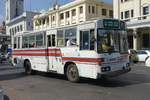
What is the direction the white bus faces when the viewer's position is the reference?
facing the viewer and to the right of the viewer

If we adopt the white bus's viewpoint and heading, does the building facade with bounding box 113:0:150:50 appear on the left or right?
on its left

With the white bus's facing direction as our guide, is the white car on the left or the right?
on its left
